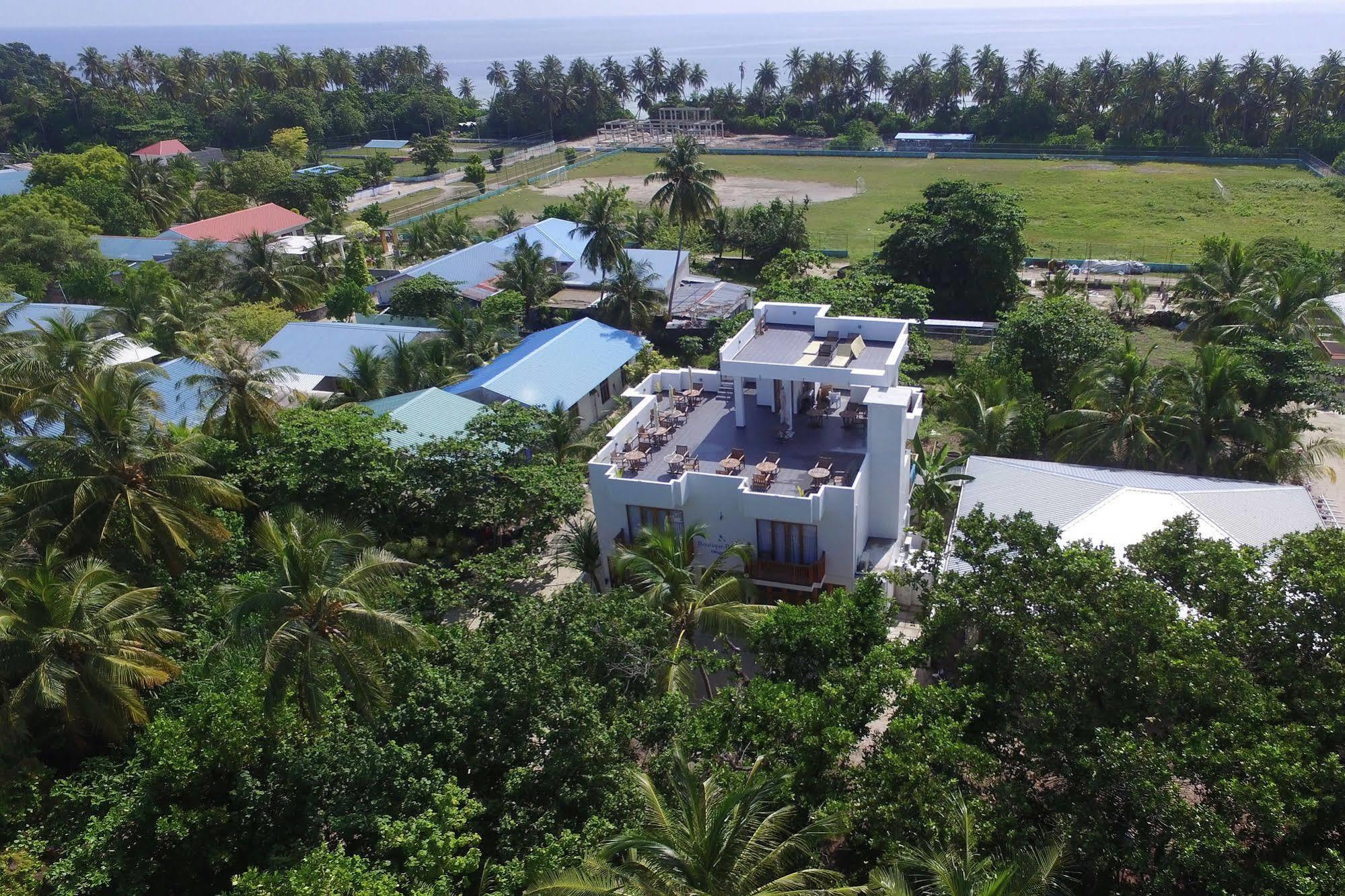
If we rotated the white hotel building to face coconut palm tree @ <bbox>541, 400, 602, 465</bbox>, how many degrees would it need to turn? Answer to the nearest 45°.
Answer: approximately 135° to its right

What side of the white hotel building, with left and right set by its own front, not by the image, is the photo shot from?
front

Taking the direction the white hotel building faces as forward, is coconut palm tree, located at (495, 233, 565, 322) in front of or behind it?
behind

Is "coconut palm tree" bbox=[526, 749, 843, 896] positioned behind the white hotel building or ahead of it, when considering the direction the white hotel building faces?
ahead

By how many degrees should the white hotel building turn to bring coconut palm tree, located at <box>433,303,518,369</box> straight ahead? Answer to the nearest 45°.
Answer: approximately 135° to its right

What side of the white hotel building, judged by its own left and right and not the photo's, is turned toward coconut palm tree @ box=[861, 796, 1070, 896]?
front

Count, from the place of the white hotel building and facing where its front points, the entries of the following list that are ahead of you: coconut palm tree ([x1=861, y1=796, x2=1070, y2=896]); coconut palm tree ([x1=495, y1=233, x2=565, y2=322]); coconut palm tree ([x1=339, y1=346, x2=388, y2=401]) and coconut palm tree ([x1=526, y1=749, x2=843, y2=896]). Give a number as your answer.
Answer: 2

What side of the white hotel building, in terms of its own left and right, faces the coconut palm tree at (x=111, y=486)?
right

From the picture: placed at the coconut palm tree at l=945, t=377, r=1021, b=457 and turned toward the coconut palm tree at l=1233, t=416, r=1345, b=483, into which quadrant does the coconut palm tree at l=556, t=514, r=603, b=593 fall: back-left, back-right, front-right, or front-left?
back-right

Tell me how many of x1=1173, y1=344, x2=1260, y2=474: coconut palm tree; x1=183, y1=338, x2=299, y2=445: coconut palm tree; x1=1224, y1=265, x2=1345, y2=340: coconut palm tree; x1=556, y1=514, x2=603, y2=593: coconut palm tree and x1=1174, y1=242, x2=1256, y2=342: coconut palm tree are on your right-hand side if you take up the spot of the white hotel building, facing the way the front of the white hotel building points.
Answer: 2

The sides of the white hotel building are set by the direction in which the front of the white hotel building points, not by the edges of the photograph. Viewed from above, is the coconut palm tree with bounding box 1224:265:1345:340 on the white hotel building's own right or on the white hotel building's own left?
on the white hotel building's own left

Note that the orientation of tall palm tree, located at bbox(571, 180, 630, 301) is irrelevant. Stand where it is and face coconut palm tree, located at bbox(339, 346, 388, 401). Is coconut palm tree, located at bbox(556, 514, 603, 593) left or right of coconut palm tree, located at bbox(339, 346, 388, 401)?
left

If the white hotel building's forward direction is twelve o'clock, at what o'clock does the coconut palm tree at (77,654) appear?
The coconut palm tree is roughly at 2 o'clock from the white hotel building.

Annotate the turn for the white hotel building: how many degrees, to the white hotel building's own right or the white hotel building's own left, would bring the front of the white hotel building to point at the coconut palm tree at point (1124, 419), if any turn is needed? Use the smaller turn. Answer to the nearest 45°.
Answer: approximately 135° to the white hotel building's own left

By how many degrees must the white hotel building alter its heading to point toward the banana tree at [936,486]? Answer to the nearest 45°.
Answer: approximately 90° to its left

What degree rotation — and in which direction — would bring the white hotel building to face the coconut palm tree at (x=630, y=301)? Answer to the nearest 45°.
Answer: approximately 180°
